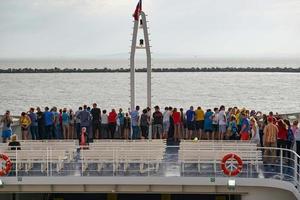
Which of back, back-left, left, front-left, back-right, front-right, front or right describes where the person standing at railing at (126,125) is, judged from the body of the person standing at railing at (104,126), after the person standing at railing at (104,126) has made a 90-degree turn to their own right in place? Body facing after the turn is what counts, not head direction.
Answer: front

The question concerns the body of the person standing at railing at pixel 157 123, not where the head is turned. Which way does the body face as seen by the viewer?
away from the camera

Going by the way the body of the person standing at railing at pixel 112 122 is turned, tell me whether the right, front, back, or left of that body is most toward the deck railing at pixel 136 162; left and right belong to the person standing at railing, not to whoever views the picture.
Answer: back

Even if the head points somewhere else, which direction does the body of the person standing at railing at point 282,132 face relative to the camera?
away from the camera

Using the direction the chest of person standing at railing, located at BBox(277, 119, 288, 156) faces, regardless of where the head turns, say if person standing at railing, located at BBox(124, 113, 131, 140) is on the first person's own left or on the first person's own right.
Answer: on the first person's own left

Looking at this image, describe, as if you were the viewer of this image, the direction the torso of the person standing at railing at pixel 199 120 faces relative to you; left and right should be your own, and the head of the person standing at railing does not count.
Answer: facing away from the viewer

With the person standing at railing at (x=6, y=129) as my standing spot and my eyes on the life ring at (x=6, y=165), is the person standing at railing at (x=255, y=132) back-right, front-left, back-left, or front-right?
front-left

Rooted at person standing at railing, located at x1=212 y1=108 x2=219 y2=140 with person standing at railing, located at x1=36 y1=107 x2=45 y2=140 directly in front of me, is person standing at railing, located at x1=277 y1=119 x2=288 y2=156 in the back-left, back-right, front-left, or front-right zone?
back-left

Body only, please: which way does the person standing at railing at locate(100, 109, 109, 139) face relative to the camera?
away from the camera

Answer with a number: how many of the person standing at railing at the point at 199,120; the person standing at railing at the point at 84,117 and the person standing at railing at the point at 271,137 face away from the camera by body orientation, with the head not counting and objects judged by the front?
3

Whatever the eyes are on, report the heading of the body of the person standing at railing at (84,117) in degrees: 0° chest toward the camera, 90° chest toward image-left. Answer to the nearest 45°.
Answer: approximately 180°

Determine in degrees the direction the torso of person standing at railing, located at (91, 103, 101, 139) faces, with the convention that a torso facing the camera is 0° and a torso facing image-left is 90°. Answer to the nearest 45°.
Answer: approximately 180°

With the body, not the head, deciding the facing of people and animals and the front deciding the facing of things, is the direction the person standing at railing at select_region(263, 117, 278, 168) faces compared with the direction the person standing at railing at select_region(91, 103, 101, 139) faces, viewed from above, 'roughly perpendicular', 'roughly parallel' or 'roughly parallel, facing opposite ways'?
roughly parallel

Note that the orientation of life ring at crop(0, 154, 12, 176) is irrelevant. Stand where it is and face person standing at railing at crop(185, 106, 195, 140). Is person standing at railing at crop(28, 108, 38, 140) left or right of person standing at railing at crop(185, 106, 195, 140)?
left

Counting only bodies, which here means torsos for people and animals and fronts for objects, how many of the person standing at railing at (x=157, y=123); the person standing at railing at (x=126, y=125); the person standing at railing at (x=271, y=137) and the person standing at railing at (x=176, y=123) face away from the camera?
4

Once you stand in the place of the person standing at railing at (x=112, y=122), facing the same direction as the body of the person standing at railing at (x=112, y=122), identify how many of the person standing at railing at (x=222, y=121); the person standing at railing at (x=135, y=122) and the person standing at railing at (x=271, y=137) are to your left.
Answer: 0

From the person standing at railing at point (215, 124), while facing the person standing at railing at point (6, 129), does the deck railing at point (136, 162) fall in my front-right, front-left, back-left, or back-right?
front-left

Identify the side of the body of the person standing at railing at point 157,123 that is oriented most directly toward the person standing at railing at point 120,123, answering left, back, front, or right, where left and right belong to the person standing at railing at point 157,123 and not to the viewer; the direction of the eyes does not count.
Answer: left

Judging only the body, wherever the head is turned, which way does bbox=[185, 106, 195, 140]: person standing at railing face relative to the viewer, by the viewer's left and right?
facing away from the viewer

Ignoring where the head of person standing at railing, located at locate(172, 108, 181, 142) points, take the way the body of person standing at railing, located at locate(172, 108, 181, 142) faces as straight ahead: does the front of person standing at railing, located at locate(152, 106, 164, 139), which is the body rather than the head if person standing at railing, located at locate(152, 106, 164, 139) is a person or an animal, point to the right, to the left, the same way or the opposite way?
the same way
